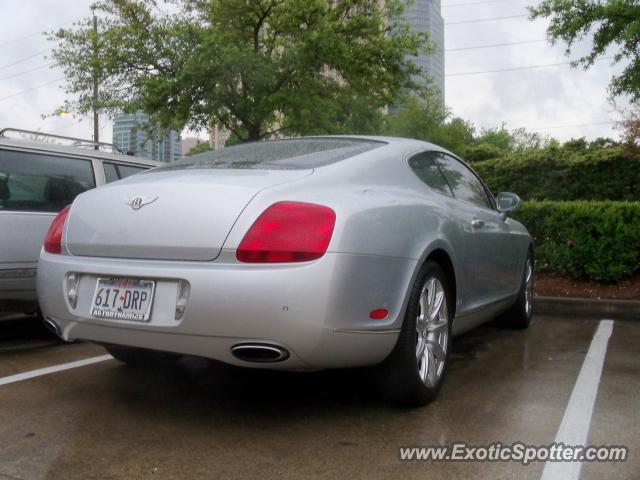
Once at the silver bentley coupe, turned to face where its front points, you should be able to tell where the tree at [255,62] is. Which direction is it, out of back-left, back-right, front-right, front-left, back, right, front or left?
front-left

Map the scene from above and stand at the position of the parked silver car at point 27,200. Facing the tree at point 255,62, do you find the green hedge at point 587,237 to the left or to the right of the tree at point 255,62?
right

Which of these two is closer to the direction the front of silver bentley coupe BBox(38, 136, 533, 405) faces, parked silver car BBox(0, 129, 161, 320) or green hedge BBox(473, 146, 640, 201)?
the green hedge

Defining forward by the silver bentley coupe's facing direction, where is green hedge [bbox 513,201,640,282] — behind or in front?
in front

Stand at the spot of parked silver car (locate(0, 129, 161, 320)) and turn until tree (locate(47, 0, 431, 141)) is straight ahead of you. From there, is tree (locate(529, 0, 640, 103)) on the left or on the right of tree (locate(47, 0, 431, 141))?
right

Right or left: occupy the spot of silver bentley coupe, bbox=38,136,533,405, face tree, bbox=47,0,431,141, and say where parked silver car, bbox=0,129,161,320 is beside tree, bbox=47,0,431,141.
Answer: left

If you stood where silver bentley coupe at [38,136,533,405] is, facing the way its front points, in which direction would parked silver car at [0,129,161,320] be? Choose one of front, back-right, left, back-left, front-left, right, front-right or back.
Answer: left

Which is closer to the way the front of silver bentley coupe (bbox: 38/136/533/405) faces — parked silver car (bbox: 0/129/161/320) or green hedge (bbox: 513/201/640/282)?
the green hedge

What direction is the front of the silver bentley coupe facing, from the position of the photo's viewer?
facing away from the viewer and to the right of the viewer

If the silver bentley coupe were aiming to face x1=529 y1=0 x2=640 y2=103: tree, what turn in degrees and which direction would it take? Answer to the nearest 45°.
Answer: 0° — it already faces it

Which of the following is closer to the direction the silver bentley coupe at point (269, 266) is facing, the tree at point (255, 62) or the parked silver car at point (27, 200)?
the tree

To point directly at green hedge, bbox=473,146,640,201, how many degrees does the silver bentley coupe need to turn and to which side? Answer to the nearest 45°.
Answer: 0° — it already faces it
